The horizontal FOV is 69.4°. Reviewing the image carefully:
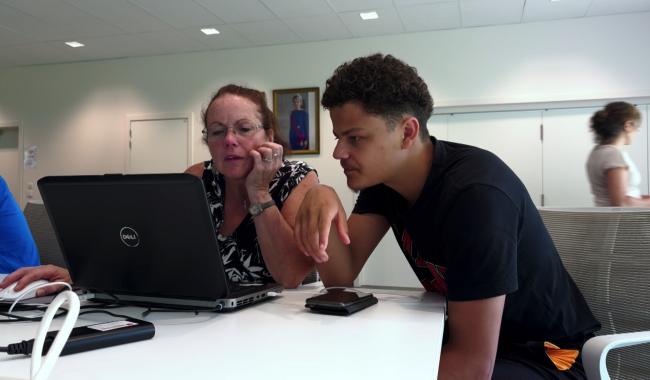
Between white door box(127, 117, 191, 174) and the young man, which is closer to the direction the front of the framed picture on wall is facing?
the young man

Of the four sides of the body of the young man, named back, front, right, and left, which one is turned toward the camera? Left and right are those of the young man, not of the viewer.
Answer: left

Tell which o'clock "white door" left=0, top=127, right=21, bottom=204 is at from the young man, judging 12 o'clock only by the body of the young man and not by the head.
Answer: The white door is roughly at 1 o'clock from the young man.

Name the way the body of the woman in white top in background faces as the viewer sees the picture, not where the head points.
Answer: to the viewer's right

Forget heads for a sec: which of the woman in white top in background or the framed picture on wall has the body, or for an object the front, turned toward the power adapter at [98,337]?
the framed picture on wall

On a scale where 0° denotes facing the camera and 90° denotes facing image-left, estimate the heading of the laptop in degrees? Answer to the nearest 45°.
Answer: approximately 225°

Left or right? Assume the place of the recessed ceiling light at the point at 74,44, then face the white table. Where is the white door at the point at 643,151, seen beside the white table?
left

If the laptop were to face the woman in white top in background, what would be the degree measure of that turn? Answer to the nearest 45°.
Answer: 0° — it already faces them

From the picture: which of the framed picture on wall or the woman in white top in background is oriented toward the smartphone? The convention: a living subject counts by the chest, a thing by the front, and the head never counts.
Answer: the framed picture on wall

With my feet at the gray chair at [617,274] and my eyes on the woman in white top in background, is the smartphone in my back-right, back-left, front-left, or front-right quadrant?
back-left
